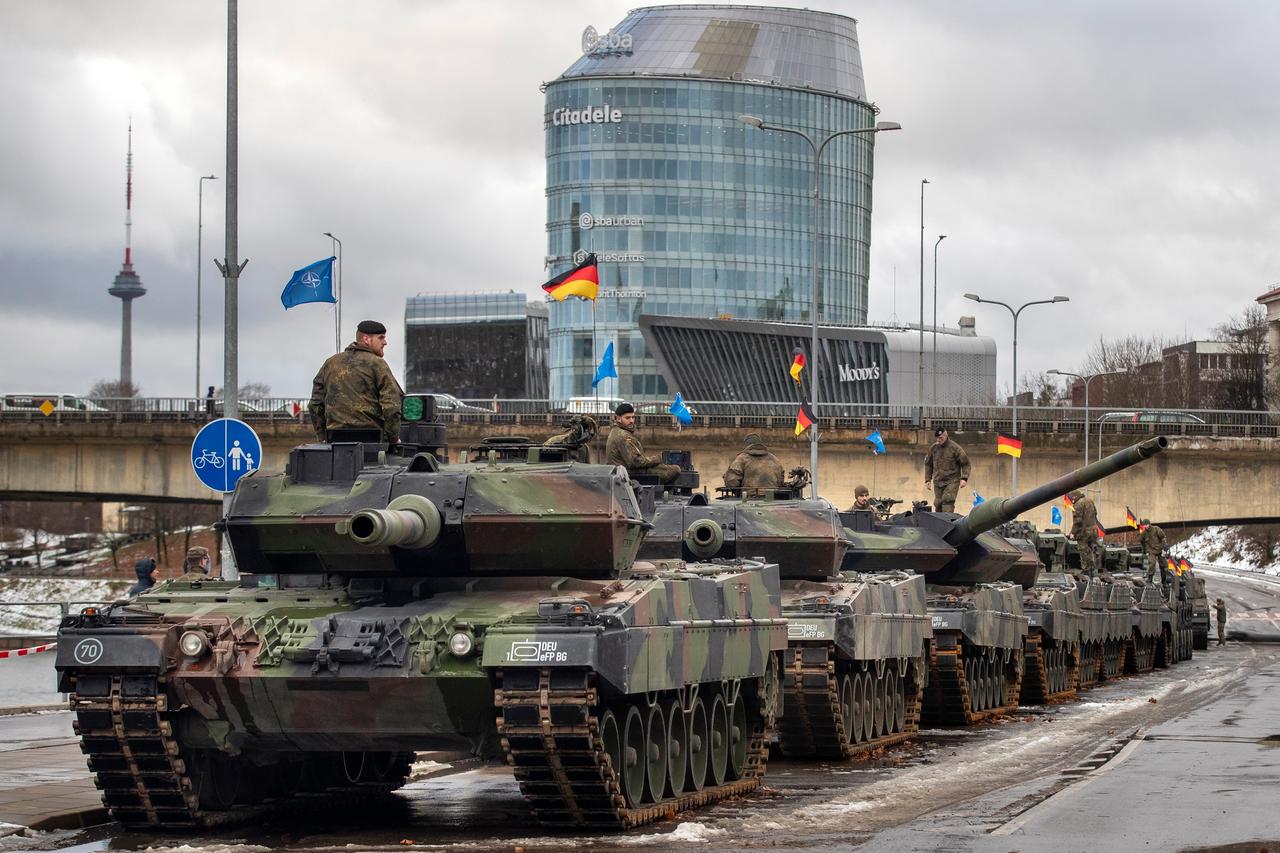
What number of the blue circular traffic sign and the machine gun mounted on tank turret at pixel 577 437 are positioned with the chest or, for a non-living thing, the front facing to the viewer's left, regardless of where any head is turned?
1

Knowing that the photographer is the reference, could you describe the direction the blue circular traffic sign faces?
facing the viewer

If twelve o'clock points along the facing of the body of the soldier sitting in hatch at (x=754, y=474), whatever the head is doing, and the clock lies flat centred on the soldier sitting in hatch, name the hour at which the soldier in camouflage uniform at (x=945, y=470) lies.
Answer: The soldier in camouflage uniform is roughly at 1 o'clock from the soldier sitting in hatch.

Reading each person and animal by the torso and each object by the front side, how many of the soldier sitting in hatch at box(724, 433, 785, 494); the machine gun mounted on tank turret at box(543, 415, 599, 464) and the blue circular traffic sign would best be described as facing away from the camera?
1

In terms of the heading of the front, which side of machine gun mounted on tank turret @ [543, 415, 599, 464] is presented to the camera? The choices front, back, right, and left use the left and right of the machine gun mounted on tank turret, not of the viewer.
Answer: left

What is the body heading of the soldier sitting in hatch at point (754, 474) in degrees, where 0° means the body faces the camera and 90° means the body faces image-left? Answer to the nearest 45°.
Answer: approximately 180°

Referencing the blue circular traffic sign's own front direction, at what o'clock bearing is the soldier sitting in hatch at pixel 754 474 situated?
The soldier sitting in hatch is roughly at 8 o'clock from the blue circular traffic sign.

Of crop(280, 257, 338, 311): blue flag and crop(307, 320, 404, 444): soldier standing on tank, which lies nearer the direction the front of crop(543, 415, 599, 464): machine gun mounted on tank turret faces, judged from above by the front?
the soldier standing on tank

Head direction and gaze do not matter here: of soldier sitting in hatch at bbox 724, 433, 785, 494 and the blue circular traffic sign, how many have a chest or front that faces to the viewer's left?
0
